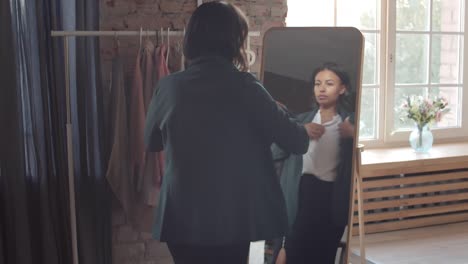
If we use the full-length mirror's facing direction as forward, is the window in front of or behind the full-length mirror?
behind

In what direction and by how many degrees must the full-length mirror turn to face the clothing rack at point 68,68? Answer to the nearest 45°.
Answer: approximately 90° to its right

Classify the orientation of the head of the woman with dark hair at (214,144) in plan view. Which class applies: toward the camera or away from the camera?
away from the camera

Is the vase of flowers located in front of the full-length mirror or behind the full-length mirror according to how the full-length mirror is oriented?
behind

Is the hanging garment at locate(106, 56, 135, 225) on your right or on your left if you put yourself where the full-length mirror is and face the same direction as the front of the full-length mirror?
on your right

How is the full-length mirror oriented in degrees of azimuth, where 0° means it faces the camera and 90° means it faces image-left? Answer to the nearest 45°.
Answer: approximately 0°
